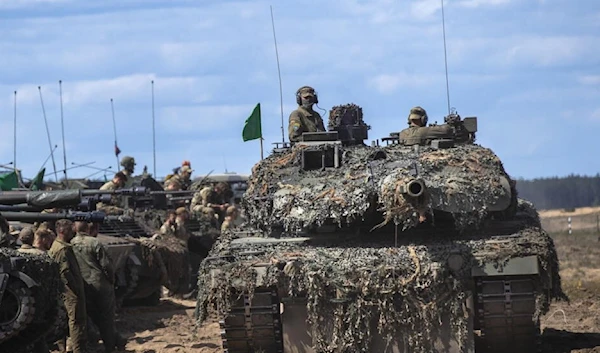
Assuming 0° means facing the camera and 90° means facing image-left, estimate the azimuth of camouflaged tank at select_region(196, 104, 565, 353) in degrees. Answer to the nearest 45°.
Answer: approximately 0°

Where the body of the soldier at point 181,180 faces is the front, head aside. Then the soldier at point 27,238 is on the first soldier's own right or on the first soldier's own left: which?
on the first soldier's own right
